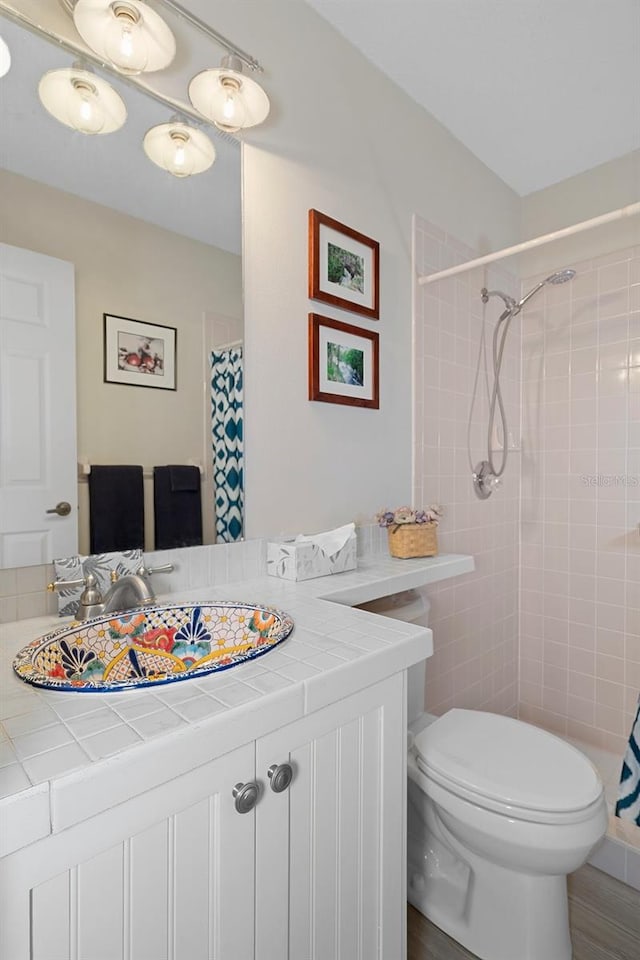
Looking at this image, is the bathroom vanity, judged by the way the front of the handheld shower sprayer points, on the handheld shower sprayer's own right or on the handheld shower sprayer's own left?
on the handheld shower sprayer's own right

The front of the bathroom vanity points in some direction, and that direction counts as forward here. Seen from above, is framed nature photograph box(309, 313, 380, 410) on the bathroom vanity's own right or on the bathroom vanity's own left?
on the bathroom vanity's own left

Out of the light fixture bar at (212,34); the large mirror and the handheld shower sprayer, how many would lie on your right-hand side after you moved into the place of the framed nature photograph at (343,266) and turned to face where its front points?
2

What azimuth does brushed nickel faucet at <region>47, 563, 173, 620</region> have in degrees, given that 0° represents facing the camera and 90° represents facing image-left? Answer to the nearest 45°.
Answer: approximately 315°

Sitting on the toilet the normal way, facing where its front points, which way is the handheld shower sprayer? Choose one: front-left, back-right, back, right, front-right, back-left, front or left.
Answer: back-left

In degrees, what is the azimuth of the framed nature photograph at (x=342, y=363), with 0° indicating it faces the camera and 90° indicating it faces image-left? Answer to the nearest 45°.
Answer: approximately 315°

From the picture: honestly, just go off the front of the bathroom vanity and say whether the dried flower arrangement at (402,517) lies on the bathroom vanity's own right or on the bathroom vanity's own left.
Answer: on the bathroom vanity's own left
